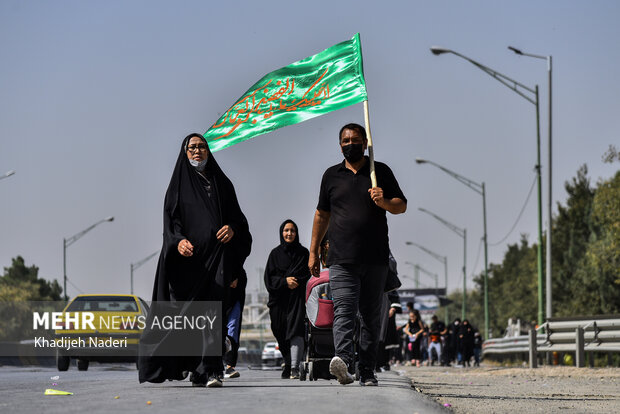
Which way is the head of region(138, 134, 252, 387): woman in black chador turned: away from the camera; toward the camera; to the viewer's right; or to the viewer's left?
toward the camera

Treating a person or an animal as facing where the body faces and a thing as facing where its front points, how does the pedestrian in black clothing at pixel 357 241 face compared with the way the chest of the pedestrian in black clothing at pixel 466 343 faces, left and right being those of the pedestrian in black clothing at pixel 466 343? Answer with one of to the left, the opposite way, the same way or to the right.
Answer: the same way

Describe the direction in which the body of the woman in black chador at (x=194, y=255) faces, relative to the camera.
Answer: toward the camera

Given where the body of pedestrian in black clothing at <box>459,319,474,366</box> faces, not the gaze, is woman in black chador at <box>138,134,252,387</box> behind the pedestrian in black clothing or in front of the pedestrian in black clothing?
in front

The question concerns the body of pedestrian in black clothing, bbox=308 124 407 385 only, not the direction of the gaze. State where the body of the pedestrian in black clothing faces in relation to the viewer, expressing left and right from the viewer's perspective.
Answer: facing the viewer

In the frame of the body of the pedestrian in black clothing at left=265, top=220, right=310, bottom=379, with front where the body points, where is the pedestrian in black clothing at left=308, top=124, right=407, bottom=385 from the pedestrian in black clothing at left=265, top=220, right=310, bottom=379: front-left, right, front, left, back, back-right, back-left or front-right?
front

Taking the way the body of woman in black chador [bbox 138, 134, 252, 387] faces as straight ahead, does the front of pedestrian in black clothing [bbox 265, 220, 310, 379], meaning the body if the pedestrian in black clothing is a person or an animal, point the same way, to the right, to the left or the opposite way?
the same way

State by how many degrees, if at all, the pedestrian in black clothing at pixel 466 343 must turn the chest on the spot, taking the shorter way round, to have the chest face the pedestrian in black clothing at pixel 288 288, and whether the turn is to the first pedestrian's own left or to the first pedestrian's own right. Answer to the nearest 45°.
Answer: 0° — they already face them

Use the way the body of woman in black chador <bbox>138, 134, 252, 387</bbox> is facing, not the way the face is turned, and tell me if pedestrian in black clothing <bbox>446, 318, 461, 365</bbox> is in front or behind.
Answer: behind

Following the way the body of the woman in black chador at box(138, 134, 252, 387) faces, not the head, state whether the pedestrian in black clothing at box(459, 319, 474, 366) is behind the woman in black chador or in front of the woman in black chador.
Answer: behind

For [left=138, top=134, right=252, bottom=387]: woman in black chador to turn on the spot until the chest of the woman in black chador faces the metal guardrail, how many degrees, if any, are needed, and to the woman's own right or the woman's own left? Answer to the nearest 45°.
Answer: approximately 135° to the woman's own left

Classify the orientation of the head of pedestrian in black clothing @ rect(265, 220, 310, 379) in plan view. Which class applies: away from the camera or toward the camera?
toward the camera

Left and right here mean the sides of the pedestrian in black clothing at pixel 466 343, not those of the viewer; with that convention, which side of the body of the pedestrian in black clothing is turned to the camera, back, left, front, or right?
front

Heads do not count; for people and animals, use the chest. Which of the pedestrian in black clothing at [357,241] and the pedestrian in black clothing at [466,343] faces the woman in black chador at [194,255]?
the pedestrian in black clothing at [466,343]
